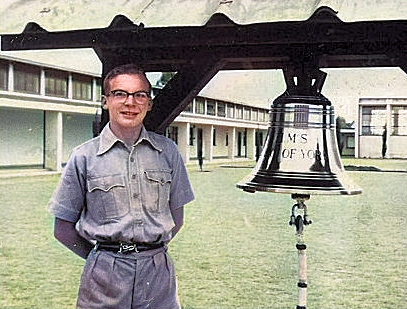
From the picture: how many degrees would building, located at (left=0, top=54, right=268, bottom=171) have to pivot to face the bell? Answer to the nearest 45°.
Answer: approximately 45° to its right

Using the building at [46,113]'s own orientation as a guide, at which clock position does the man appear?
The man is roughly at 1 o'clock from the building.

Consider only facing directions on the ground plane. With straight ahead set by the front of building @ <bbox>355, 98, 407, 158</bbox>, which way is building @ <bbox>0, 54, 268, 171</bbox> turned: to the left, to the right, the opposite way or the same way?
to the left

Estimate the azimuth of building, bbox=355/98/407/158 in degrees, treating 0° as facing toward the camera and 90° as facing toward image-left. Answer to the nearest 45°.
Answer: approximately 0°

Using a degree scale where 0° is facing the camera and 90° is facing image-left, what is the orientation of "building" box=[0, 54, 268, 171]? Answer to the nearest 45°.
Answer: approximately 315°

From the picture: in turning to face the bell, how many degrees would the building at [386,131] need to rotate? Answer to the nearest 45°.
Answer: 0° — it already faces it
